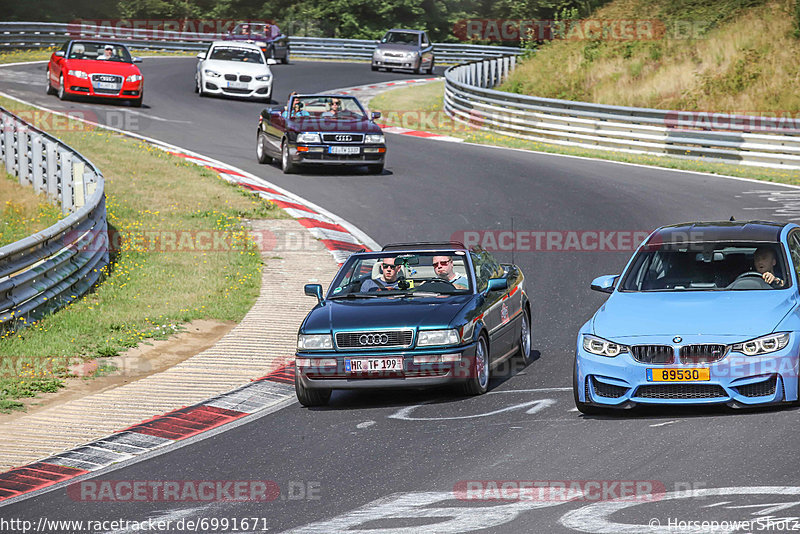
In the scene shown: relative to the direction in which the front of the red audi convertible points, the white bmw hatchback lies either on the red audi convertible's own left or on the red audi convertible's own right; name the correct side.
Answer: on the red audi convertible's own left

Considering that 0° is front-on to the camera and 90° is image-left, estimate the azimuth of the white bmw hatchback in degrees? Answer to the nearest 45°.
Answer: approximately 0°

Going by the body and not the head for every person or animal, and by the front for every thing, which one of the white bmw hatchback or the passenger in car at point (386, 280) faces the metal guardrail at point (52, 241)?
the white bmw hatchback

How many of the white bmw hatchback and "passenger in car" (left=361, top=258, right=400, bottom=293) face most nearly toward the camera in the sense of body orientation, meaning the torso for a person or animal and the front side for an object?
2

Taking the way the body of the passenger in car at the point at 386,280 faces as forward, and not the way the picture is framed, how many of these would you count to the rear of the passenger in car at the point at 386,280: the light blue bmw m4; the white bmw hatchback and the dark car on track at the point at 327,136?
2

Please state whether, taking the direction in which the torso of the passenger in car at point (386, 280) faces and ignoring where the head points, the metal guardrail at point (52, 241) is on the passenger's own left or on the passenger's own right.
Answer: on the passenger's own right

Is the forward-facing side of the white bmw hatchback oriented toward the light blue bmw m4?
yes

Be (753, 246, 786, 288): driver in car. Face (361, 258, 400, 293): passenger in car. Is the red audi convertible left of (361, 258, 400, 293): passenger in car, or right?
right
